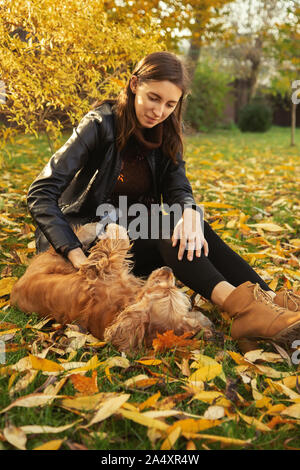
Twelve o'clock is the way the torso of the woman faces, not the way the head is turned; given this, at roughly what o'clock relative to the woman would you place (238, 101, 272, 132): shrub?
The shrub is roughly at 8 o'clock from the woman.

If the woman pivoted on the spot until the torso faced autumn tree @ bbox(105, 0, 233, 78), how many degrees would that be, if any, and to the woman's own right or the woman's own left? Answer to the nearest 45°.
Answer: approximately 135° to the woman's own left

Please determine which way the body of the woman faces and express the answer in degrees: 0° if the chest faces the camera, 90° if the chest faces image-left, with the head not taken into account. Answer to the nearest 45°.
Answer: approximately 315°

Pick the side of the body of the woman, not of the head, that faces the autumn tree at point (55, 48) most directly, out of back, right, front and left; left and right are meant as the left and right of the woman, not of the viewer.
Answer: back

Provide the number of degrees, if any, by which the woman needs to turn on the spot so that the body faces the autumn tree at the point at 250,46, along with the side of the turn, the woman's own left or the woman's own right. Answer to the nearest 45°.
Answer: approximately 135° to the woman's own left

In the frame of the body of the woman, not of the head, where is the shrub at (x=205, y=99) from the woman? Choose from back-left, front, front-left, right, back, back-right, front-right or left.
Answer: back-left

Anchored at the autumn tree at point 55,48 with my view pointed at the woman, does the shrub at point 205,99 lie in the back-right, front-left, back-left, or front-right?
back-left
